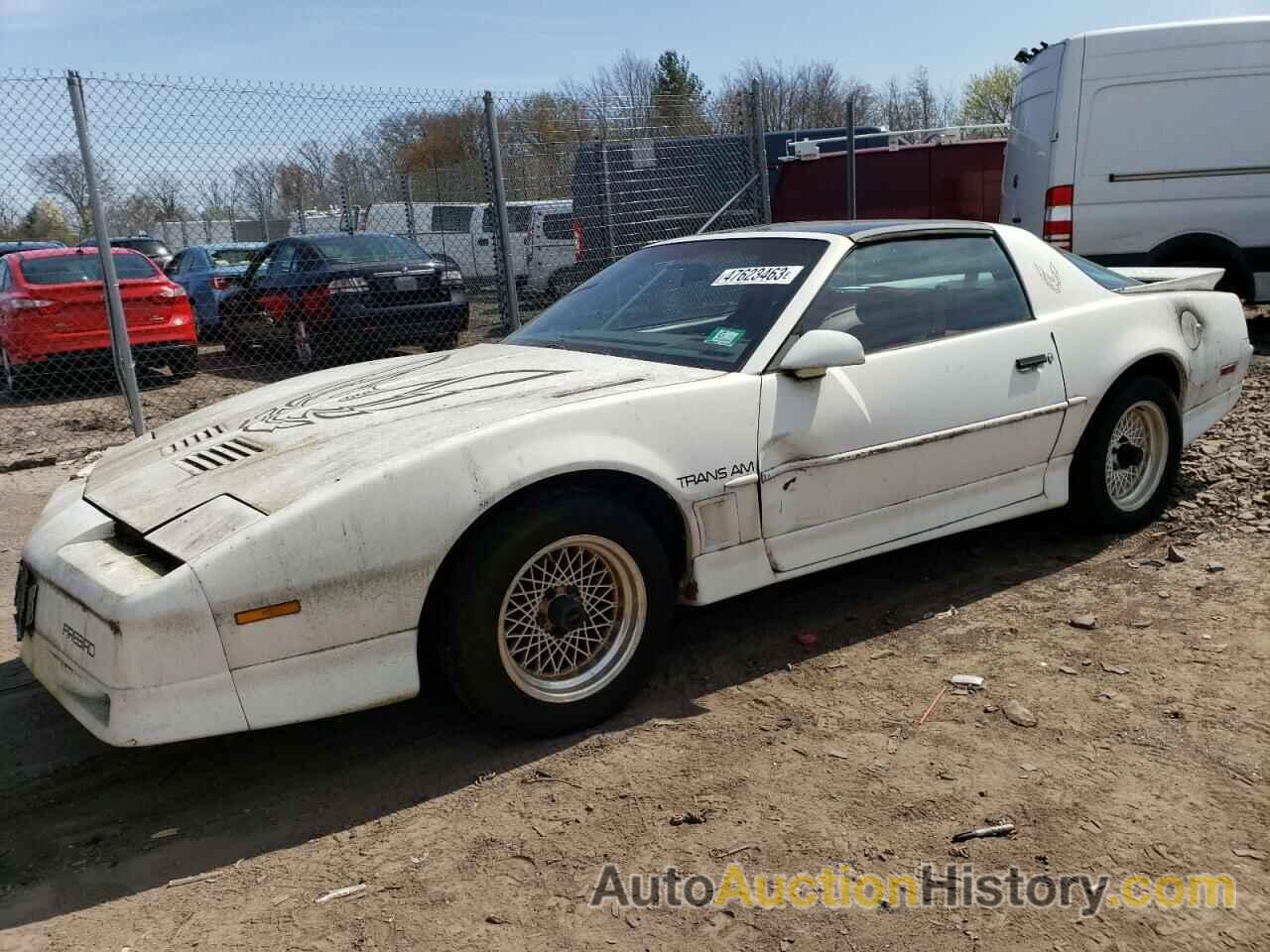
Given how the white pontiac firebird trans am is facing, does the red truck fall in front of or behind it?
behind

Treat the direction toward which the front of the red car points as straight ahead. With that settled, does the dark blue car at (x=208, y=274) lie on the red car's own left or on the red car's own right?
on the red car's own right

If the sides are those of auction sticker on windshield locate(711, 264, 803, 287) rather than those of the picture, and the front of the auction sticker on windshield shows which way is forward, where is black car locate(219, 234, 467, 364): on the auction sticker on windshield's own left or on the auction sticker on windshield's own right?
on the auction sticker on windshield's own right

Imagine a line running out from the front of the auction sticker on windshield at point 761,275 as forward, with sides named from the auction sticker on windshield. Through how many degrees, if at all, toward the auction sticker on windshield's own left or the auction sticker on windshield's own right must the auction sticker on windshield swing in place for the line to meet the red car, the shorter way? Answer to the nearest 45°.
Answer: approximately 90° to the auction sticker on windshield's own right

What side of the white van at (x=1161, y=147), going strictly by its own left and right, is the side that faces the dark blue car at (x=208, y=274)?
back

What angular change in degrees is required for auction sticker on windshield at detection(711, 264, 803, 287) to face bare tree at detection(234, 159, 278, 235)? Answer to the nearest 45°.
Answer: approximately 90° to its right

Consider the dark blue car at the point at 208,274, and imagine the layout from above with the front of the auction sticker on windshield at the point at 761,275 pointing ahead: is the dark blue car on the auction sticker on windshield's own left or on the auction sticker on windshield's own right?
on the auction sticker on windshield's own right

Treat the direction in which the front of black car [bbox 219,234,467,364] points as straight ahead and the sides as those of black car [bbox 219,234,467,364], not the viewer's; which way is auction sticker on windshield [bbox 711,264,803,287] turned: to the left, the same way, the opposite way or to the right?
to the left

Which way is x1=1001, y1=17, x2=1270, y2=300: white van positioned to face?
to the viewer's right

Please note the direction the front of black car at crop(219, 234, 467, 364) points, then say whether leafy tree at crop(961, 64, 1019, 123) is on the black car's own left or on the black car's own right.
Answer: on the black car's own right
